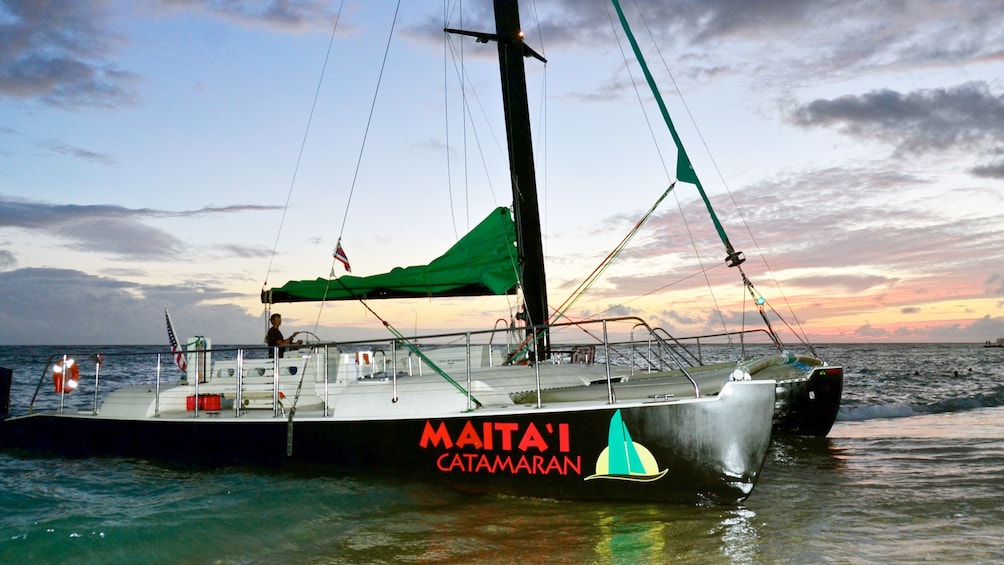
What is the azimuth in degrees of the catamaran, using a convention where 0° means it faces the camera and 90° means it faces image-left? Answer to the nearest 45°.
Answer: approximately 315°
